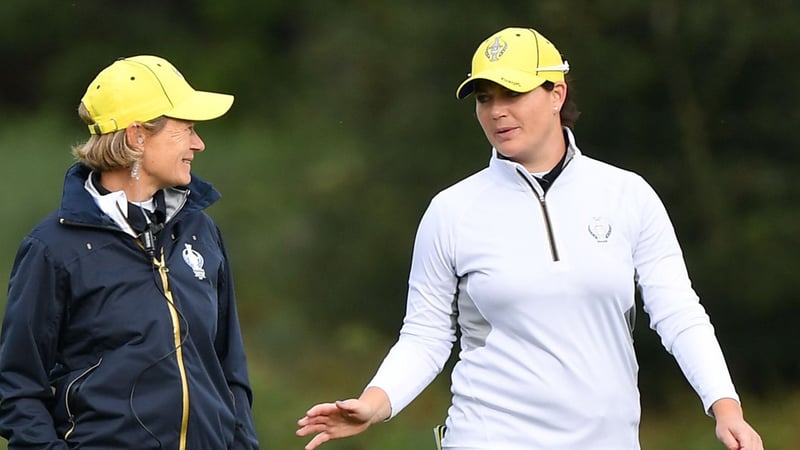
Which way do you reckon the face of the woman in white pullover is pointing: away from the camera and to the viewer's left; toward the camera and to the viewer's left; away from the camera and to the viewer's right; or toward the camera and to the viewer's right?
toward the camera and to the viewer's left

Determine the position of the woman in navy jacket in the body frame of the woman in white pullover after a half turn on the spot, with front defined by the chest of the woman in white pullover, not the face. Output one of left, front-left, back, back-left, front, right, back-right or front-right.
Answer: left

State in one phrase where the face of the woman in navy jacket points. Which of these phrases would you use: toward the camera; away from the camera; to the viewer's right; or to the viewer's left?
to the viewer's right

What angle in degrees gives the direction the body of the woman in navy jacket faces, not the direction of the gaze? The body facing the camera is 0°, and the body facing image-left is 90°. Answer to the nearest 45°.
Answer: approximately 315°

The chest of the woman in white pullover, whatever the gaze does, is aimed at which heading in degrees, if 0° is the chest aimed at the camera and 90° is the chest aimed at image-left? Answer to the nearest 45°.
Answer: approximately 0°
